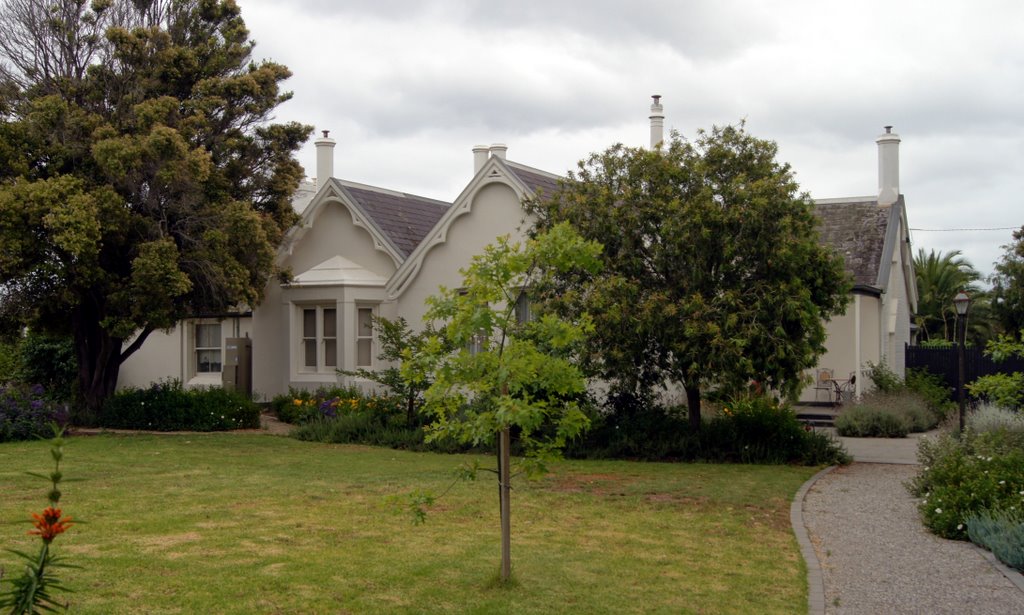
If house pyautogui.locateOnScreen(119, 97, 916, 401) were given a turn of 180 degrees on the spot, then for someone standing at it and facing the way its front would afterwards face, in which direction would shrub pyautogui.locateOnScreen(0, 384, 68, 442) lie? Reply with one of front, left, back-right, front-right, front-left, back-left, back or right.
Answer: back-left

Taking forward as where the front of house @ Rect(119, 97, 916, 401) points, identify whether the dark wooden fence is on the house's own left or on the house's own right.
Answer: on the house's own left

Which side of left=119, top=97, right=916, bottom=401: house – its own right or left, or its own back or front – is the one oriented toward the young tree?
front

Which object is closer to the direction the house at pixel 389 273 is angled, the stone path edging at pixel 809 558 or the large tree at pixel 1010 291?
the stone path edging

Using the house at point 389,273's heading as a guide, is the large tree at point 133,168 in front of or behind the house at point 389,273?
in front

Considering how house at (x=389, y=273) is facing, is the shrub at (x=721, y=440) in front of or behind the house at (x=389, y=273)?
in front

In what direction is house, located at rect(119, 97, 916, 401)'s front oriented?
toward the camera

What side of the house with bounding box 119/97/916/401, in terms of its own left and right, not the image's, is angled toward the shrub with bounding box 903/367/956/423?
left
